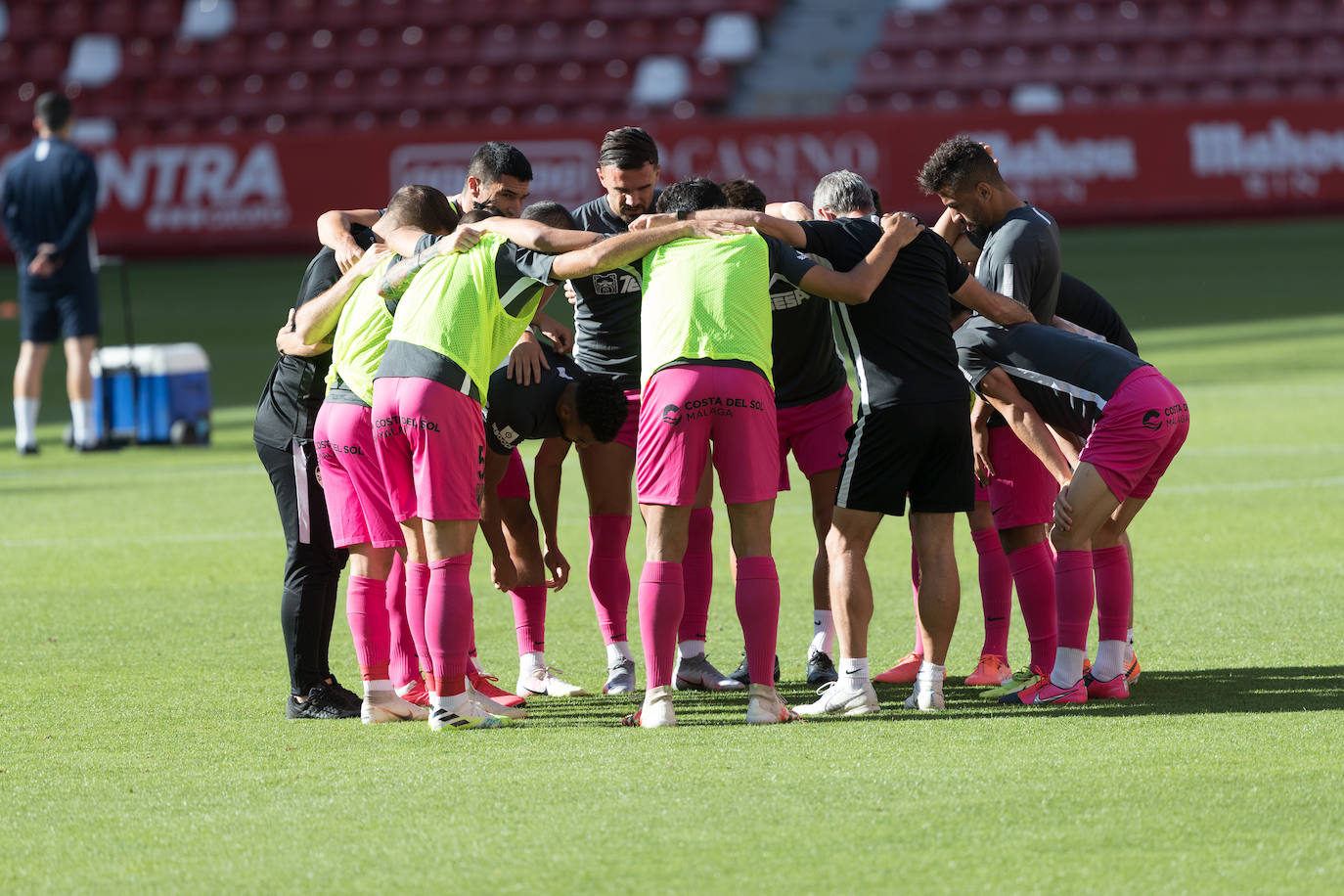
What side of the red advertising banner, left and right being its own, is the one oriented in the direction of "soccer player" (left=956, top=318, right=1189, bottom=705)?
front

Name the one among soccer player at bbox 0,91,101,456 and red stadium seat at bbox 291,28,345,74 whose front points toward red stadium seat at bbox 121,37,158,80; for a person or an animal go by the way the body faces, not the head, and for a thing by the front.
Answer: the soccer player

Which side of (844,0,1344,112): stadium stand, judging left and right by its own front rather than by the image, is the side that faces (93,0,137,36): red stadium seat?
right

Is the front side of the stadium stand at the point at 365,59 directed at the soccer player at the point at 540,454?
yes

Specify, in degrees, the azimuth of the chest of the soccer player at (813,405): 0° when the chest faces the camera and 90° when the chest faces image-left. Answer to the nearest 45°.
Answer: approximately 0°

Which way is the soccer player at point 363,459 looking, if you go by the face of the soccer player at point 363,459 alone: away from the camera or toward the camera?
away from the camera

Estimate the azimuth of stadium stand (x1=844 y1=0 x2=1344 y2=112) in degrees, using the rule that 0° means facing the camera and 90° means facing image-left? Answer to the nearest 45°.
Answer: approximately 0°

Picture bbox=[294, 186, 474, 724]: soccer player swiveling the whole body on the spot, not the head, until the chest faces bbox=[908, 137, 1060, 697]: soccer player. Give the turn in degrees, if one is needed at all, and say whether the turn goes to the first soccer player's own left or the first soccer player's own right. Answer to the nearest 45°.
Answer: approximately 45° to the first soccer player's own right

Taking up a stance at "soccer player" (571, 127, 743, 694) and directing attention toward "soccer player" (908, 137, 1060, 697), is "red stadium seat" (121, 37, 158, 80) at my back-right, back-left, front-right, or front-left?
back-left

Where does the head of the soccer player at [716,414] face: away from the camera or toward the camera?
away from the camera

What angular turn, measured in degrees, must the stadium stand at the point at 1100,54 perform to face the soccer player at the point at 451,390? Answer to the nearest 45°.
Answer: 0° — it already faces them

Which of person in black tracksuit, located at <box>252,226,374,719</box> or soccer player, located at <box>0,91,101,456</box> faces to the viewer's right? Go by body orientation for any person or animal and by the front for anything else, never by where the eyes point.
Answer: person in black tracksuit, located at <box>252,226,374,719</box>

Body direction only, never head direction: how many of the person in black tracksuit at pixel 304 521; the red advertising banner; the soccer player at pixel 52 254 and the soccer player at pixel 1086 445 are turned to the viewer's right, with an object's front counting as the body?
1

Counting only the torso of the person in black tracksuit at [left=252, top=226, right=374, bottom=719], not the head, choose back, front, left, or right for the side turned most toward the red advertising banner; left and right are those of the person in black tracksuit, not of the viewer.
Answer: left

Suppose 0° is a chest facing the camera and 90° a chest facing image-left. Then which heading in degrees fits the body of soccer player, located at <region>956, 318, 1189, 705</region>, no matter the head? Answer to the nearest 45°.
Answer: approximately 90°

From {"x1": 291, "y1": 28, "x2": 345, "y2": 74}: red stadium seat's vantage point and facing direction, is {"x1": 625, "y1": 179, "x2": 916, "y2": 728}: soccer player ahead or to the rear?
ahead

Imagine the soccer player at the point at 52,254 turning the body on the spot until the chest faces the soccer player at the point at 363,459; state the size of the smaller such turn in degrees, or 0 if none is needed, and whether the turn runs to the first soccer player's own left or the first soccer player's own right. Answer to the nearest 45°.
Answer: approximately 180°

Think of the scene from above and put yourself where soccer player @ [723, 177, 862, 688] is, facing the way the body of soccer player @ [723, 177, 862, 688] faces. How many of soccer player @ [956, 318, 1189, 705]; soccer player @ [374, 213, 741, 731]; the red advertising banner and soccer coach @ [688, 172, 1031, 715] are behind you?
1
